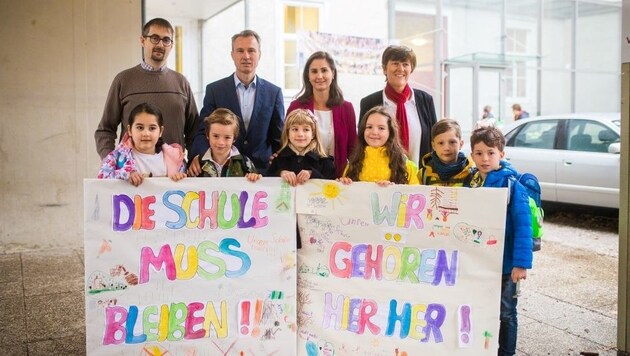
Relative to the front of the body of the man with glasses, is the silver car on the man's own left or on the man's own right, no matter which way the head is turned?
on the man's own left

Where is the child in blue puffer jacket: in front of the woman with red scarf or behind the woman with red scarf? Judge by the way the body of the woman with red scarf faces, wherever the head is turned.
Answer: in front

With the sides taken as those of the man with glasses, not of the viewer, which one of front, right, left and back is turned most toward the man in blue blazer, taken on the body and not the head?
left

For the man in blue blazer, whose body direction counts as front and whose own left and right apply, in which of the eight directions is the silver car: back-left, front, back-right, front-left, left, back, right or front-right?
back-left

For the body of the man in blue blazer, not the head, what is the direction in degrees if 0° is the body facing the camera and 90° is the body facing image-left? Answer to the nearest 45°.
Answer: approximately 0°

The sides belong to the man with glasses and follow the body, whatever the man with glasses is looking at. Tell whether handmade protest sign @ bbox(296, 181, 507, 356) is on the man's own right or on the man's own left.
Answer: on the man's own left

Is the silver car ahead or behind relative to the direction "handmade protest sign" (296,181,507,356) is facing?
behind

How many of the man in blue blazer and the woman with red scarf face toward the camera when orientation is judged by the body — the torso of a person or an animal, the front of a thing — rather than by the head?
2

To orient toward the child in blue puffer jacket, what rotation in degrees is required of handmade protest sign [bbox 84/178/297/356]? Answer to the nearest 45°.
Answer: approximately 90° to its left

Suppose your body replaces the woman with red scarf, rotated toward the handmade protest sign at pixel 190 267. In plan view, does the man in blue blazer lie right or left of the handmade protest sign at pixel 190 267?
right

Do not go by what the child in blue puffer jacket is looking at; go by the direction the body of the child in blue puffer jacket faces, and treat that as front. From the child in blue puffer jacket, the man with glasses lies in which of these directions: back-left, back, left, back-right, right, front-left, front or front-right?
front-right

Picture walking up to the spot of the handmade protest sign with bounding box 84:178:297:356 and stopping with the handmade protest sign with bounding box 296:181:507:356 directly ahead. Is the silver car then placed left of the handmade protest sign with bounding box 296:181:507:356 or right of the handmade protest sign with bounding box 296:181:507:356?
left

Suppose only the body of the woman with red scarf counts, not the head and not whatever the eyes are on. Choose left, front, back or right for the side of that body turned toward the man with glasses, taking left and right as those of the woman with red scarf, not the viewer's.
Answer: right

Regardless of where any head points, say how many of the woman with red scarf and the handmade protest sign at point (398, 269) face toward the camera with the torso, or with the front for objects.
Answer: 2
